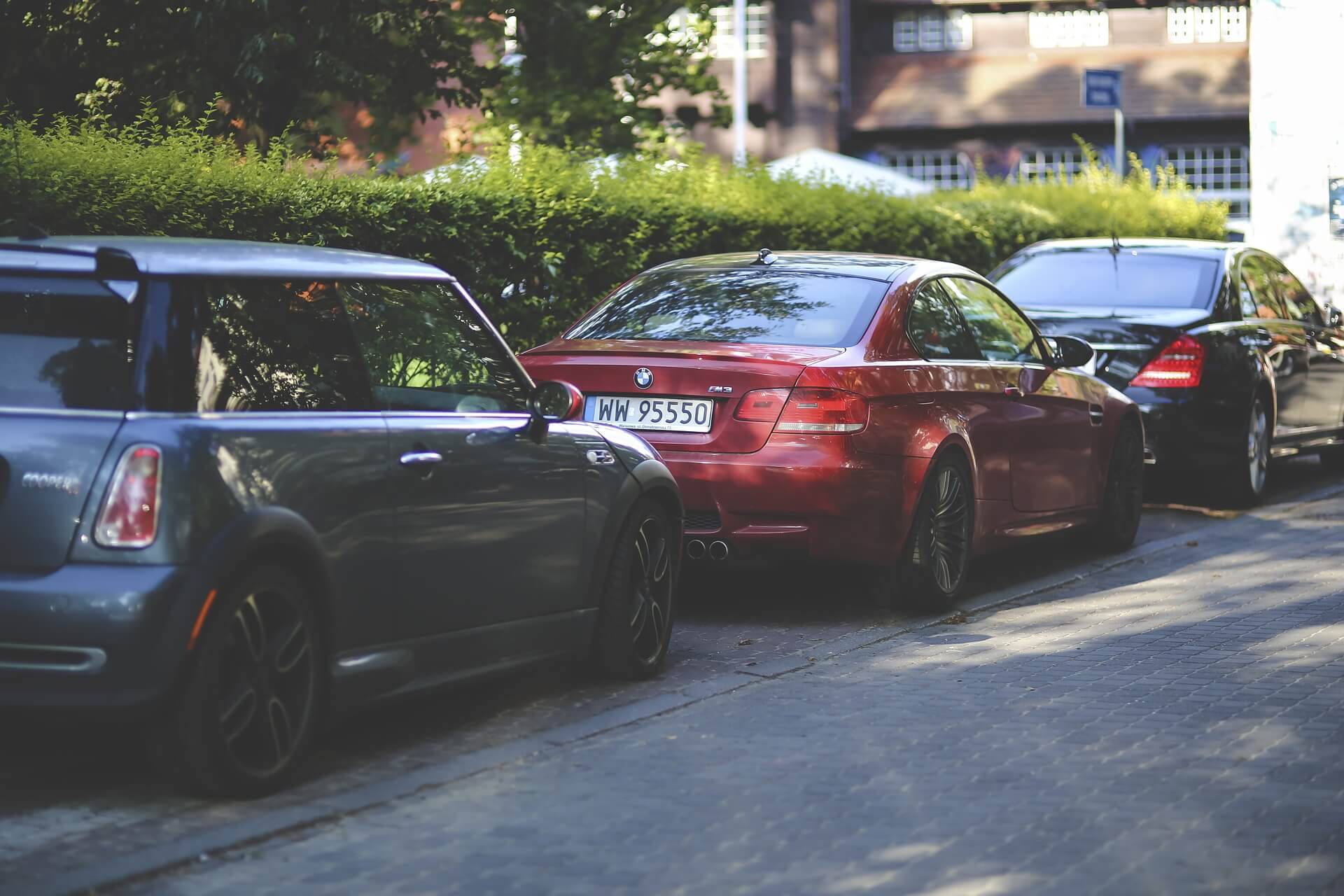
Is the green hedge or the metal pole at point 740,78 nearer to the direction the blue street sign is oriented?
the green hedge

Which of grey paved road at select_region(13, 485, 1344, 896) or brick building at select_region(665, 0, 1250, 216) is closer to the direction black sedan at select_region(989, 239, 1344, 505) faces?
the brick building

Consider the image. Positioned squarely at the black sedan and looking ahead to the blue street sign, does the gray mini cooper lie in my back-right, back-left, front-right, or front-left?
back-left

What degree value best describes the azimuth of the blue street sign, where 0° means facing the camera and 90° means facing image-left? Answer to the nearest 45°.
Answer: approximately 0°

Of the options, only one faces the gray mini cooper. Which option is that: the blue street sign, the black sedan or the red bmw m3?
the blue street sign

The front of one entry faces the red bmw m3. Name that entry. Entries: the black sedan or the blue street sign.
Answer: the blue street sign

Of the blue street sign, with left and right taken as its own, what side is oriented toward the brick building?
back

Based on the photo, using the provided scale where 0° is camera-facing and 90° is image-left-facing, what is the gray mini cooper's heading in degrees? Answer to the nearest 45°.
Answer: approximately 225°

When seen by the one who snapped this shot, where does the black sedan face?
facing away from the viewer and to the right of the viewer

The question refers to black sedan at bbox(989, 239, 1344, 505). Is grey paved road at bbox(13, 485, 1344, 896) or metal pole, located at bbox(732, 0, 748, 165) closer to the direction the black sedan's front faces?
the metal pole
